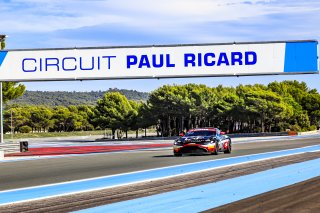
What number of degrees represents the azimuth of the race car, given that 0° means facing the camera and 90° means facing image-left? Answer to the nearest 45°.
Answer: approximately 45°

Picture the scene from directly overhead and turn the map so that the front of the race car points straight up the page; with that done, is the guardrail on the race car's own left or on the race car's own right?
on the race car's own right

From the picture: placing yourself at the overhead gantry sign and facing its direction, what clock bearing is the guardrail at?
The guardrail is roughly at 4 o'clock from the overhead gantry sign.
